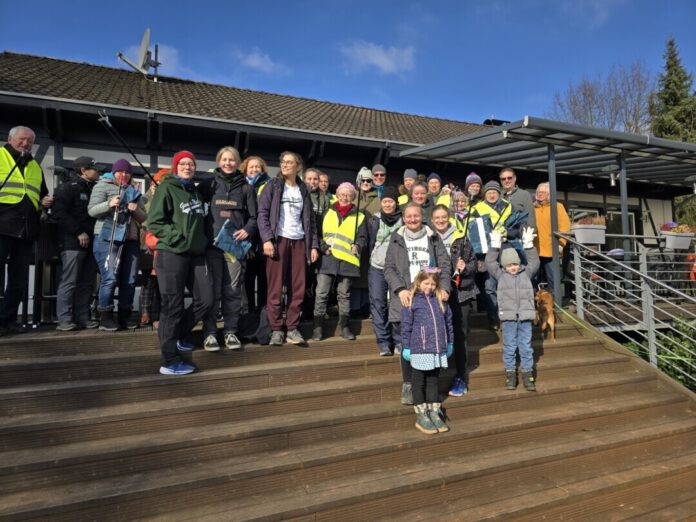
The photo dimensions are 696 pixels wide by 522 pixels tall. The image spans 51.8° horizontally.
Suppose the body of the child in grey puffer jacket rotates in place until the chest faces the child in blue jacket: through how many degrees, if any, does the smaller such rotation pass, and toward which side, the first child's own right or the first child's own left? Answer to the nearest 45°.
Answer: approximately 45° to the first child's own right

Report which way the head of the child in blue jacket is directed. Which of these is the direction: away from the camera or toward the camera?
toward the camera

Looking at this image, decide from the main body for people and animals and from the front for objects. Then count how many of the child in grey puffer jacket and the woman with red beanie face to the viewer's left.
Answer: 0

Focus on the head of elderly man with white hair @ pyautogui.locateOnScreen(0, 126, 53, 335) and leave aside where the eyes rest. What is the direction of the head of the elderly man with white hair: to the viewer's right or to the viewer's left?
to the viewer's right

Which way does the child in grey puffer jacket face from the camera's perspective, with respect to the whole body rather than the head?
toward the camera

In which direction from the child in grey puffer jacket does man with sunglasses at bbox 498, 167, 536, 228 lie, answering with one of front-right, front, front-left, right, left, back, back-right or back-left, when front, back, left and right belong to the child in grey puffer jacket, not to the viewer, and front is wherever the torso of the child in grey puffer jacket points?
back

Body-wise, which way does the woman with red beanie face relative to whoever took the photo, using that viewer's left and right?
facing the viewer and to the right of the viewer

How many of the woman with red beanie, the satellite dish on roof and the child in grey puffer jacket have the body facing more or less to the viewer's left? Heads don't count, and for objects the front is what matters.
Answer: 1

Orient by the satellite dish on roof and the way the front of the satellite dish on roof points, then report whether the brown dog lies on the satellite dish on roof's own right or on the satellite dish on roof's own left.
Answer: on the satellite dish on roof's own left

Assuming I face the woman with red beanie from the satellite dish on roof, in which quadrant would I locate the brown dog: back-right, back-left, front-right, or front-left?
front-left

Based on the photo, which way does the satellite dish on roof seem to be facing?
to the viewer's left

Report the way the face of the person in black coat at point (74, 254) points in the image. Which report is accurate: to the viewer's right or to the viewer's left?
to the viewer's right
